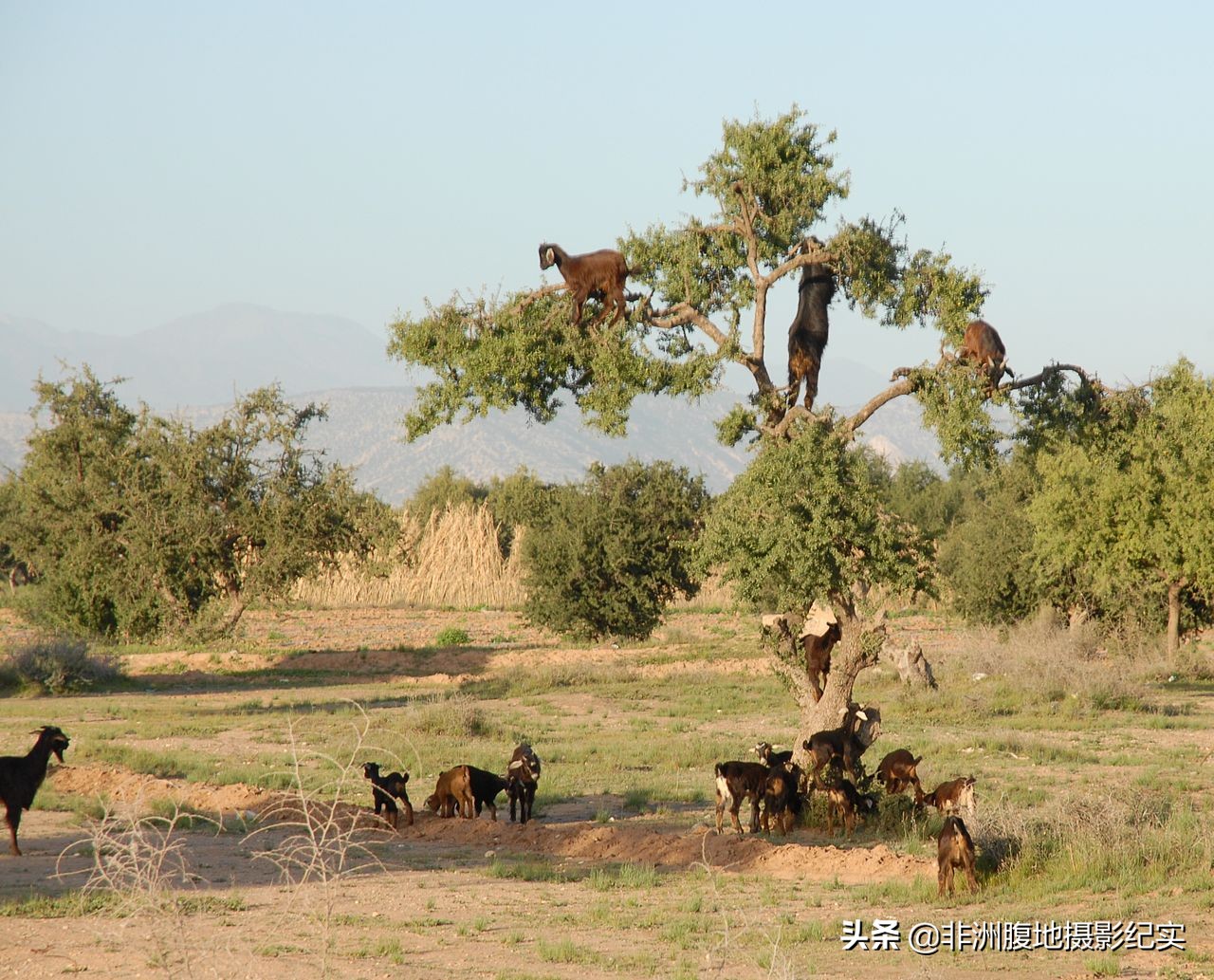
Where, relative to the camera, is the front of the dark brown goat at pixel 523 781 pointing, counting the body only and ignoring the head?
toward the camera

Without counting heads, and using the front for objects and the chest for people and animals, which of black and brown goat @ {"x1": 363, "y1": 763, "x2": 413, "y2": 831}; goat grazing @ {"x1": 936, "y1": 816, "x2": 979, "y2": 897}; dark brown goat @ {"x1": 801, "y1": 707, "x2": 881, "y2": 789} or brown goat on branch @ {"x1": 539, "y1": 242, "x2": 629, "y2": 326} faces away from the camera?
the goat grazing

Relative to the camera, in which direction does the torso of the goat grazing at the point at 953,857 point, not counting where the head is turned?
away from the camera

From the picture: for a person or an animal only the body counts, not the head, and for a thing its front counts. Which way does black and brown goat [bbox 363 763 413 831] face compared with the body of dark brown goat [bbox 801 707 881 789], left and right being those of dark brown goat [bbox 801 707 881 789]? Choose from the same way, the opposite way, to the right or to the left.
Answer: the opposite way

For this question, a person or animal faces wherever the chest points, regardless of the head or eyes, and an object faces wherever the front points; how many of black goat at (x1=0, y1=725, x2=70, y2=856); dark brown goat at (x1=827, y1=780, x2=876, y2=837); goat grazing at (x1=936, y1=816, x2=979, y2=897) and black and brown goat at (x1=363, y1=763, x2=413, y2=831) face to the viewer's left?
1

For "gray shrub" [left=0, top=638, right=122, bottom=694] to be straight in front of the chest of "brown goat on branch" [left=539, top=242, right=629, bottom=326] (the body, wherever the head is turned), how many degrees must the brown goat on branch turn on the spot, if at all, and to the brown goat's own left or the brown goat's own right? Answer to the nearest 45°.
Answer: approximately 45° to the brown goat's own right

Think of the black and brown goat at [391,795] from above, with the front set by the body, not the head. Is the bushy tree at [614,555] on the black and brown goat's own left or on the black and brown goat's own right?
on the black and brown goat's own right

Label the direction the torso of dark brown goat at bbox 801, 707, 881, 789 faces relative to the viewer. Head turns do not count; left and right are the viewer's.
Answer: facing to the right of the viewer

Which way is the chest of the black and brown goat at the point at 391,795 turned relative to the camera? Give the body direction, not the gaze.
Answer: to the viewer's left

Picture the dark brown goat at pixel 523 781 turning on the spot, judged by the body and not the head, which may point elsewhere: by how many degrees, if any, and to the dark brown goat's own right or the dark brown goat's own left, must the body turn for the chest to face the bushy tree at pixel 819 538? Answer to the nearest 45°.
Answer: approximately 90° to the dark brown goat's own left

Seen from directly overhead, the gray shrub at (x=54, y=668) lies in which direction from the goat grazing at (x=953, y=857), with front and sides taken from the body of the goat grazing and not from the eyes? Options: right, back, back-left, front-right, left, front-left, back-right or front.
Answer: front-left

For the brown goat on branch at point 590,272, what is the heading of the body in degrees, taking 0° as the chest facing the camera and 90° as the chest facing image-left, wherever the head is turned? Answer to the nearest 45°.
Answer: approximately 90°

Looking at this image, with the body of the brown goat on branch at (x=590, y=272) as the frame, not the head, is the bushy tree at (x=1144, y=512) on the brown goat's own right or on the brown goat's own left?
on the brown goat's own right
